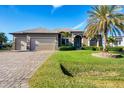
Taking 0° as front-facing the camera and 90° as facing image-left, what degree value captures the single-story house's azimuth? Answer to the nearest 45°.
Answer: approximately 0°

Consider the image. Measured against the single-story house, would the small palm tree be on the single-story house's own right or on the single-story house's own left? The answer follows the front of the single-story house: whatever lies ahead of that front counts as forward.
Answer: on the single-story house's own left
